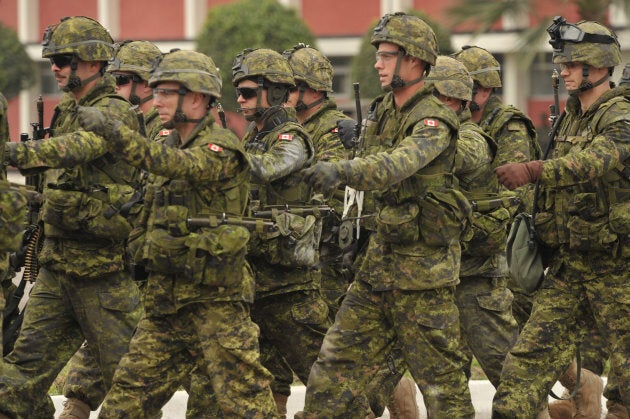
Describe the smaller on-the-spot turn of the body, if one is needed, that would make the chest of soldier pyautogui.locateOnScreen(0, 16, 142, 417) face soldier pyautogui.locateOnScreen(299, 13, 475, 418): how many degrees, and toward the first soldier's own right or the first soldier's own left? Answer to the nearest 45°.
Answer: approximately 90° to the first soldier's own left

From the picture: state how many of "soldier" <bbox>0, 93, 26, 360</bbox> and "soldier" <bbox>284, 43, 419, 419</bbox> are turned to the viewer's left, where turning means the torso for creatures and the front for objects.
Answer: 2

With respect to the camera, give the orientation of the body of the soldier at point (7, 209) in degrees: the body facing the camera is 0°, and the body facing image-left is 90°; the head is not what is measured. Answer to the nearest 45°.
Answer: approximately 90°

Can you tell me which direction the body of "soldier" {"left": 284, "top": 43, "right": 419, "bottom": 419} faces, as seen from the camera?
to the viewer's left

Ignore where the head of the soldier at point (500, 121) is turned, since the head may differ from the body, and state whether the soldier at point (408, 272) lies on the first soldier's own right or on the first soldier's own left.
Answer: on the first soldier's own left

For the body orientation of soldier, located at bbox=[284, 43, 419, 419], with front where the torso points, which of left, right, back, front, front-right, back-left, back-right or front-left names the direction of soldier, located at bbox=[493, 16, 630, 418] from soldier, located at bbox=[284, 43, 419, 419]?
back-left

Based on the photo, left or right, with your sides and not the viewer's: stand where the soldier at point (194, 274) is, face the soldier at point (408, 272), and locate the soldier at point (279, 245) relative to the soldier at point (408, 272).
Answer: left
